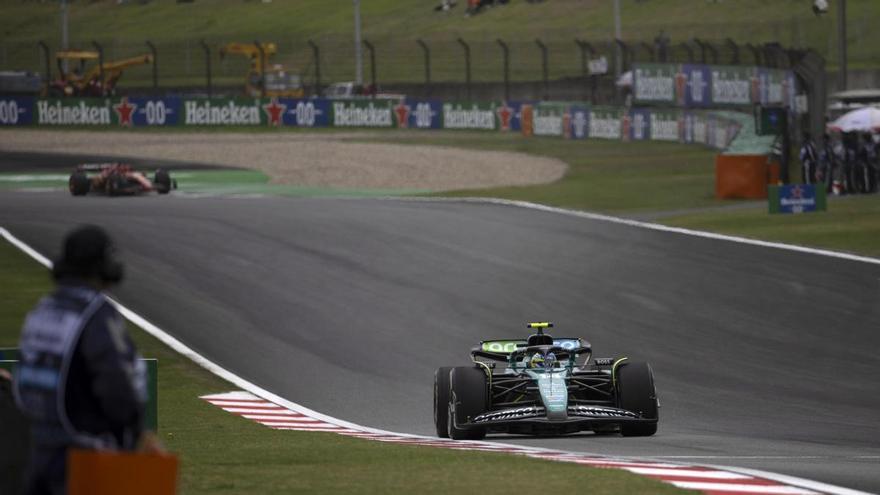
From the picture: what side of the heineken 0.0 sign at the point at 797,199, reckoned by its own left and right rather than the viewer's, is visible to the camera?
front

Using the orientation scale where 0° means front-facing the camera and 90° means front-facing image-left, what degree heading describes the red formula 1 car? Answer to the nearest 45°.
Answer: approximately 270°

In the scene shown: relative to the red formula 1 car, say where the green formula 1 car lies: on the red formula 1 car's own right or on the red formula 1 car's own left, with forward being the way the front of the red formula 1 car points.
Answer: on the red formula 1 car's own right

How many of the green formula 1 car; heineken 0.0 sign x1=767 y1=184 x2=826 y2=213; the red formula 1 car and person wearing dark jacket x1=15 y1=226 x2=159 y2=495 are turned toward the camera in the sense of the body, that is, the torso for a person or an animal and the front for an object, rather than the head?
2

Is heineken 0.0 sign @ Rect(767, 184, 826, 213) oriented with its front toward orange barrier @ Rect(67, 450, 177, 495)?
yes

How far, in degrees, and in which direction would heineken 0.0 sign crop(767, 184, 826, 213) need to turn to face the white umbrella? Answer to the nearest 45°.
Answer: approximately 180°

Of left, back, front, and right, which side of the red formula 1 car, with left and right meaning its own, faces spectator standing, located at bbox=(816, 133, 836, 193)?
front

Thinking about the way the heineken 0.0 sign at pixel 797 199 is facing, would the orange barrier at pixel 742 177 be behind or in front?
behind

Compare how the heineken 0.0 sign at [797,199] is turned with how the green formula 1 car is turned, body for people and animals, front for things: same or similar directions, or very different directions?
same or similar directions

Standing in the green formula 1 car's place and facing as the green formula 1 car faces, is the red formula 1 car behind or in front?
behind

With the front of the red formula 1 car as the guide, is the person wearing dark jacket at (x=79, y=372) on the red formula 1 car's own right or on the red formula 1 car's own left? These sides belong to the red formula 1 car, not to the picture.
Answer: on the red formula 1 car's own right

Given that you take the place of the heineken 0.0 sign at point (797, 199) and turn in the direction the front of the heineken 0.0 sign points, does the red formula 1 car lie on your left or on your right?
on your right

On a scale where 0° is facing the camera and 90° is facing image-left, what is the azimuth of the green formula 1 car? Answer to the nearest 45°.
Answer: approximately 0°

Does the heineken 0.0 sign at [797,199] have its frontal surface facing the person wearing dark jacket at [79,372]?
yes

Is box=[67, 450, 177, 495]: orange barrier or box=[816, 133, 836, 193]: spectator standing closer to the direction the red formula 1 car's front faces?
the spectator standing

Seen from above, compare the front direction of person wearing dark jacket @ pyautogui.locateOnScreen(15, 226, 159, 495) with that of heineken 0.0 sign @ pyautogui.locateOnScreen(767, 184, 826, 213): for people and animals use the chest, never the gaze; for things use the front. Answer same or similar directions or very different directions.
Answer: very different directions

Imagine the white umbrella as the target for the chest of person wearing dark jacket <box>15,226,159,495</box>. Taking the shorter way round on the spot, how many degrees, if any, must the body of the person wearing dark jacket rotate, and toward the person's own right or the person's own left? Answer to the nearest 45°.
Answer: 0° — they already face it
